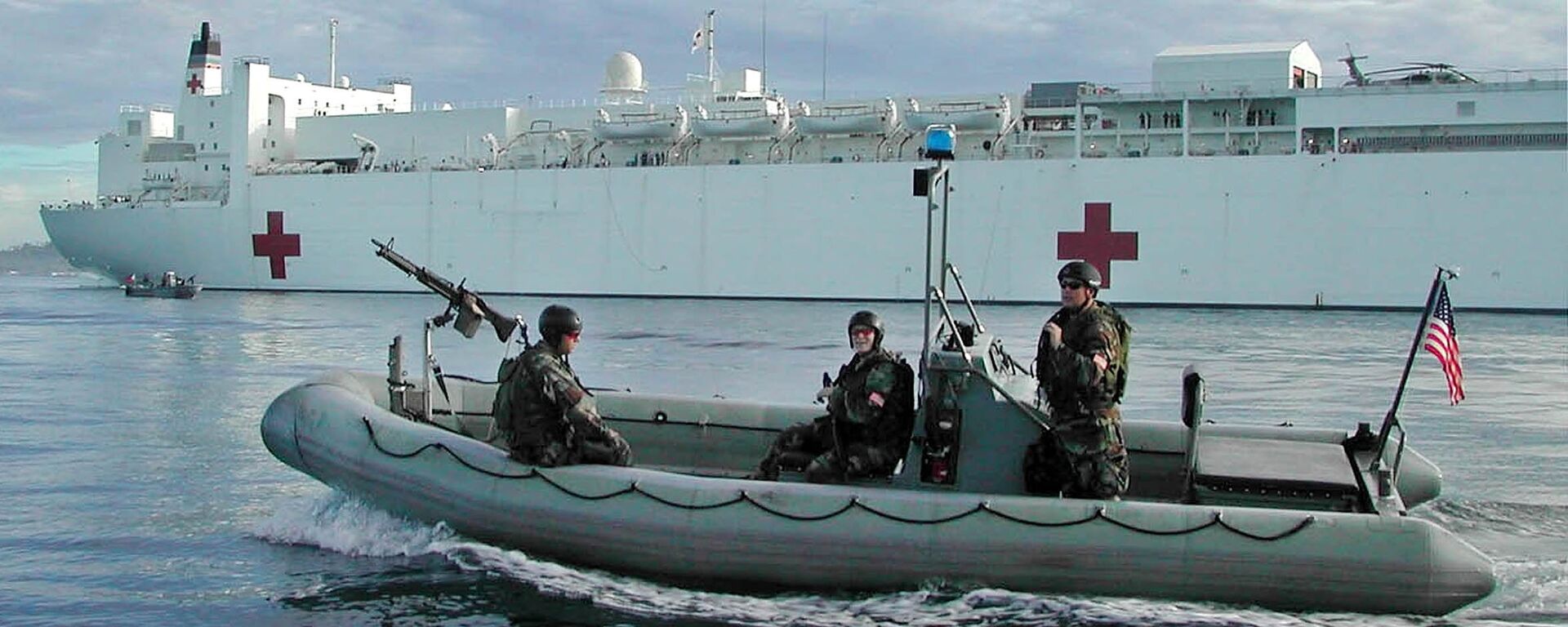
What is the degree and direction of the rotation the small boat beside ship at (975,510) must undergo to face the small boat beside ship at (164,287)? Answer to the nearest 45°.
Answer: approximately 45° to its right

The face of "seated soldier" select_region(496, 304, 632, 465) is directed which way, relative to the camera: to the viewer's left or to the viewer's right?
to the viewer's right

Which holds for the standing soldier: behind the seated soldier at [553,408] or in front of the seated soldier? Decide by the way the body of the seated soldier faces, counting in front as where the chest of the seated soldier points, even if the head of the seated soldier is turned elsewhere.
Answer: in front

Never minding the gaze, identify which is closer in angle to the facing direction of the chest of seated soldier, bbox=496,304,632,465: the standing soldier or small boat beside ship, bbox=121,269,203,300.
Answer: the standing soldier

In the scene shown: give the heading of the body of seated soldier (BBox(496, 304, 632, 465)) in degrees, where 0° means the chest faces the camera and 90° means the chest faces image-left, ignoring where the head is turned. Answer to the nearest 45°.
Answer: approximately 270°

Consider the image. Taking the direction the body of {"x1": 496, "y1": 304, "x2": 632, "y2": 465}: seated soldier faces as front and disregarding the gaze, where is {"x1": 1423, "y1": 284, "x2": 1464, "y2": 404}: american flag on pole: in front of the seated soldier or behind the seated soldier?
in front

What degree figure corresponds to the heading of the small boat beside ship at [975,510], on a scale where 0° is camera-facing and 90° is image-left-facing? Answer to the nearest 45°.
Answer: approximately 90°

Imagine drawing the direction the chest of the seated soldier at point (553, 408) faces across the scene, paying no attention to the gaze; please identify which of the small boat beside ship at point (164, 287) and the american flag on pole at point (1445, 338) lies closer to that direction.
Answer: the american flag on pole
